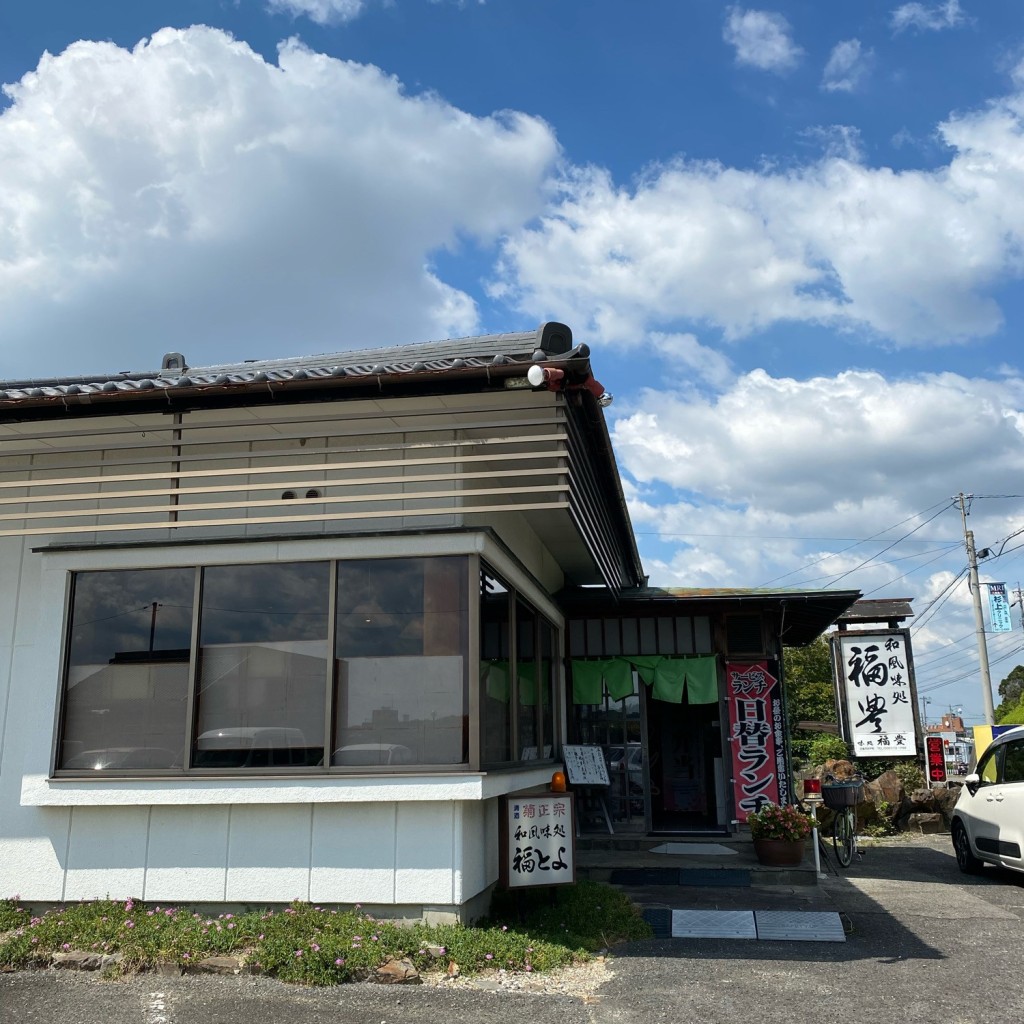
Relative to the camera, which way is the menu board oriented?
toward the camera

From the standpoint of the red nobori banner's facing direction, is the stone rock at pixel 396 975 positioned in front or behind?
in front

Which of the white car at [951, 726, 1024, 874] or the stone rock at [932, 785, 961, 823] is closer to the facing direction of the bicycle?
the white car

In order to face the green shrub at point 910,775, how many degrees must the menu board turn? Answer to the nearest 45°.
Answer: approximately 135° to its left

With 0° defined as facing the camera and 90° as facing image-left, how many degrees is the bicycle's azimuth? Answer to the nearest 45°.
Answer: approximately 0°

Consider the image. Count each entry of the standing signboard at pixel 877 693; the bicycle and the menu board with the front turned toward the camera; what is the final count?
3

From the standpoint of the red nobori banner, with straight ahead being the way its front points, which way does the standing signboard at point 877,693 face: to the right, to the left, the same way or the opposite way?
the same way

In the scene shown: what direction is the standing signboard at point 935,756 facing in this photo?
toward the camera

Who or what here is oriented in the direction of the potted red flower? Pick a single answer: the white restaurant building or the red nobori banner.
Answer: the red nobori banner

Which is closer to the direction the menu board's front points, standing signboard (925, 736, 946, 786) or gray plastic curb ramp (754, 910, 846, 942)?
the gray plastic curb ramp

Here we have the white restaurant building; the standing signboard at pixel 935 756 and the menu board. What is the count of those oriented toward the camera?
3

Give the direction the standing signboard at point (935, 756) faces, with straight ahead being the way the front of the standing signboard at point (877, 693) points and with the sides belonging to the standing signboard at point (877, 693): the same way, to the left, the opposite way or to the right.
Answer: the same way

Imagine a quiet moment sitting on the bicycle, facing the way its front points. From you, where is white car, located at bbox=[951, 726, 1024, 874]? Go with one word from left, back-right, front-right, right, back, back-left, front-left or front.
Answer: left

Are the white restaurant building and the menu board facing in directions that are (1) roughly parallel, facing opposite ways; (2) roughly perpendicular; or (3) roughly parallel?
roughly parallel
